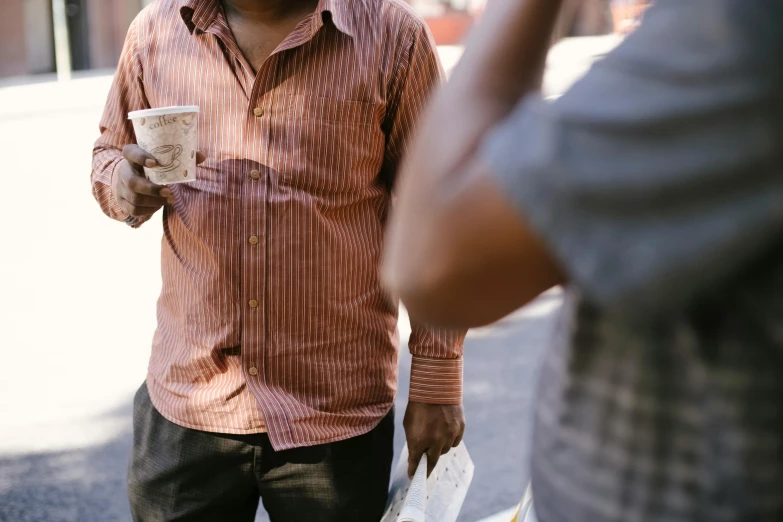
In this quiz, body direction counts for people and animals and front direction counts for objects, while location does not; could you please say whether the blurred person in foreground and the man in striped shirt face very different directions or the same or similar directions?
very different directions

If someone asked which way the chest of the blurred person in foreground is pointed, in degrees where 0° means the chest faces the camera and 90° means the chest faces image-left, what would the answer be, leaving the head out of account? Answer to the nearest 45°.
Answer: approximately 135°

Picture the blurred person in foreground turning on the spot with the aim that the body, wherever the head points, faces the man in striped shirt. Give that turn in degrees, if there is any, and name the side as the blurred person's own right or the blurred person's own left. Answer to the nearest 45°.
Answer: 0° — they already face them

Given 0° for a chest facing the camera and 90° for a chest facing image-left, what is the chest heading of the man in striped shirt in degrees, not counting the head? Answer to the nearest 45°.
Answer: approximately 0°

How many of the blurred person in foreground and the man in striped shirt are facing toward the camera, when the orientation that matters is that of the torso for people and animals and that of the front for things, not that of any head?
1

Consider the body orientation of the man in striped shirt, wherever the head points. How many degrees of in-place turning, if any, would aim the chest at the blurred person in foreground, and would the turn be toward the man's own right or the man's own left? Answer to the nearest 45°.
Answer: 0° — they already face them
